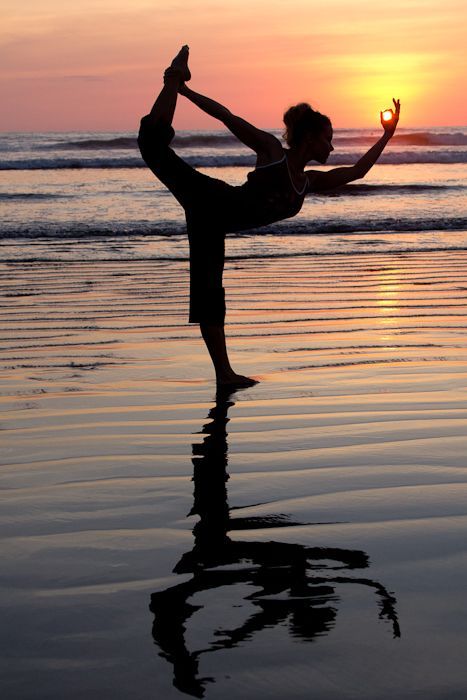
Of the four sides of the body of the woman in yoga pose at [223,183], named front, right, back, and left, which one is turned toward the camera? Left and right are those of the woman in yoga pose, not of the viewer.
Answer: right

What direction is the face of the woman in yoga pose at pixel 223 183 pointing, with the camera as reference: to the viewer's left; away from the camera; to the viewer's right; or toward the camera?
to the viewer's right
